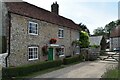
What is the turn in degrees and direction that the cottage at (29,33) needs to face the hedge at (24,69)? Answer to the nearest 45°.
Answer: approximately 45° to its right

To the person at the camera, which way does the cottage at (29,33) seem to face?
facing the viewer and to the right of the viewer
